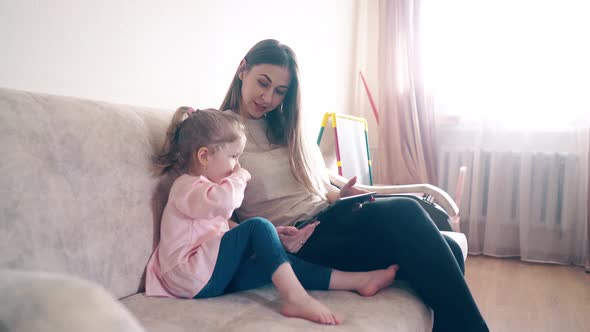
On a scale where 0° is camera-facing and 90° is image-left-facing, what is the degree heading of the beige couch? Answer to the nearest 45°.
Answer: approximately 315°

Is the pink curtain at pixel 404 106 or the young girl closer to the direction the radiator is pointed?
the young girl

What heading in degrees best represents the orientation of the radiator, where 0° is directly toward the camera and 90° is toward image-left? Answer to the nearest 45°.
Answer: approximately 0°

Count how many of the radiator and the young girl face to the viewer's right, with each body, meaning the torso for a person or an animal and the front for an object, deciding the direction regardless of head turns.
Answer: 1

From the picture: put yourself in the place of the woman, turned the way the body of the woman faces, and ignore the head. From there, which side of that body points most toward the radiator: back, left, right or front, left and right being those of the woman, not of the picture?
left

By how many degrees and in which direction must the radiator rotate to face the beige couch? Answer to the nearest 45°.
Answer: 0° — it already faces it

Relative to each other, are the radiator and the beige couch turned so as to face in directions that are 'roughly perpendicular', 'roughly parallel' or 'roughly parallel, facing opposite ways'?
roughly perpendicular

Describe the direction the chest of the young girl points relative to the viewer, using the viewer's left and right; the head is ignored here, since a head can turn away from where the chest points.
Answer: facing to the right of the viewer

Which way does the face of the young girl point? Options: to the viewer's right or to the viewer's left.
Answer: to the viewer's right
